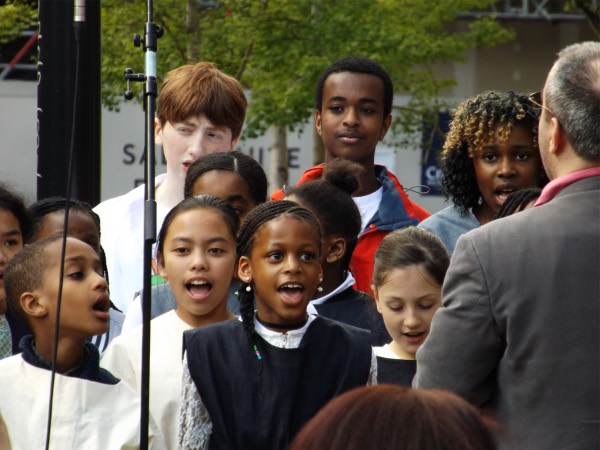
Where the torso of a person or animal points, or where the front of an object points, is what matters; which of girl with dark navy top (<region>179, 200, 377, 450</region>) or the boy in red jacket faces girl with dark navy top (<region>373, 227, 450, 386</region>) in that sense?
the boy in red jacket

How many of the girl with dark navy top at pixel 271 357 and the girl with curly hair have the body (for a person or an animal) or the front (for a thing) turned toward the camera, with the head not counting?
2

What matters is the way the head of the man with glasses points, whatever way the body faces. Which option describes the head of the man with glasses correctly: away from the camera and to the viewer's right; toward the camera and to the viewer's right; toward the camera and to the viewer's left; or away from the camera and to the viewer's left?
away from the camera and to the viewer's left

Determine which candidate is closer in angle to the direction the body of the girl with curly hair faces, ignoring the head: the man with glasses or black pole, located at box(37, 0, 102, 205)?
the man with glasses

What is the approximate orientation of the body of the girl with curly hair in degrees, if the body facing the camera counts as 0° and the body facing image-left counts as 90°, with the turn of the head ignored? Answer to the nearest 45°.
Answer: approximately 0°

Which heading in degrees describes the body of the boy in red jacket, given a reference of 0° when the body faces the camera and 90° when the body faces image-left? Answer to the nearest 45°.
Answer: approximately 0°
